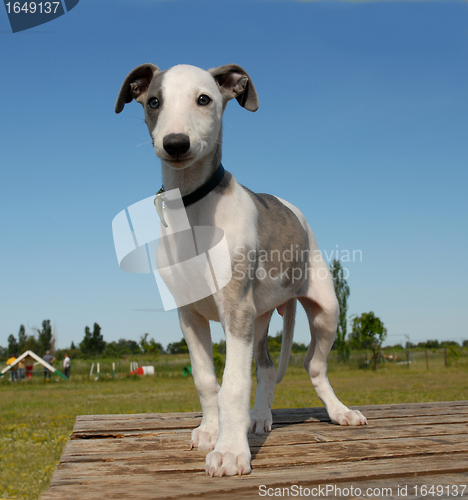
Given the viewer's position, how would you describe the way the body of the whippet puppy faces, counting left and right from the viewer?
facing the viewer and to the left of the viewer
